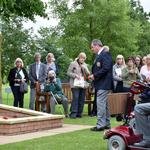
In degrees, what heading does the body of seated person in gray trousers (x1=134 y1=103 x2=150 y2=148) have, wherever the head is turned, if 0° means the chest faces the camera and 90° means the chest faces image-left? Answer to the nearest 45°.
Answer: approximately 90°

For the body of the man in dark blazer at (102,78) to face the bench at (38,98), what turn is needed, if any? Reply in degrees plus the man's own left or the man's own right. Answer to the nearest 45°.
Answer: approximately 45° to the man's own right

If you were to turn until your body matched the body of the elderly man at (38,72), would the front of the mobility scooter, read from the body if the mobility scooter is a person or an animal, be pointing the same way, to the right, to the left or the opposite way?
to the right

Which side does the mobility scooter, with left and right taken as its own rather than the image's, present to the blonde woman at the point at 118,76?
right

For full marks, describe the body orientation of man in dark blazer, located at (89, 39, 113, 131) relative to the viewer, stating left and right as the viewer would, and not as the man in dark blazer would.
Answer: facing to the left of the viewer

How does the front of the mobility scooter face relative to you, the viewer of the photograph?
facing to the left of the viewer

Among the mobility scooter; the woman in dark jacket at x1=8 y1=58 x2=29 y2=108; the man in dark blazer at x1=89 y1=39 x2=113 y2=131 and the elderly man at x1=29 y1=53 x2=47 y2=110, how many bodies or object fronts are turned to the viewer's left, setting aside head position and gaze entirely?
2

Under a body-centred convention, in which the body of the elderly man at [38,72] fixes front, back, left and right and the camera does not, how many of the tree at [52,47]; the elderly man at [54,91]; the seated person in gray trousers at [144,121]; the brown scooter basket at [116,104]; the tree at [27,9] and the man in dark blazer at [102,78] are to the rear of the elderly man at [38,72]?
2

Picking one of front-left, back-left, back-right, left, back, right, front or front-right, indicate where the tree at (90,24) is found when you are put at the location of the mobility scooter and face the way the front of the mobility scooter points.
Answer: right

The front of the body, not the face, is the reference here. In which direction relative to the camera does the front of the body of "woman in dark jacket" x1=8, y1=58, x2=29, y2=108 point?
toward the camera

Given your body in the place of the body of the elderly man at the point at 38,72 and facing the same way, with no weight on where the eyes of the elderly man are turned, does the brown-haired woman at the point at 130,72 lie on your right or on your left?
on your left

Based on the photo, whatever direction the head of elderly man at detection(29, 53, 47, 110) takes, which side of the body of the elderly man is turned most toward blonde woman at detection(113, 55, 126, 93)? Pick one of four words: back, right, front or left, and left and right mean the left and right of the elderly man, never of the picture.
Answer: left

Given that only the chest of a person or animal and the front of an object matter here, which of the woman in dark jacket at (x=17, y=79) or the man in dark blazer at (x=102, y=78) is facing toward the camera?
the woman in dark jacket

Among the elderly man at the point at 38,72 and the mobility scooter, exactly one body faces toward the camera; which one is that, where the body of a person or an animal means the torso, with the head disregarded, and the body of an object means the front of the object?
the elderly man

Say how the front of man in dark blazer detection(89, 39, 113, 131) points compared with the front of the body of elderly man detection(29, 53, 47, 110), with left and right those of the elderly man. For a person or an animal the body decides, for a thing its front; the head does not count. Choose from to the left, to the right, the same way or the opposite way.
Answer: to the right
